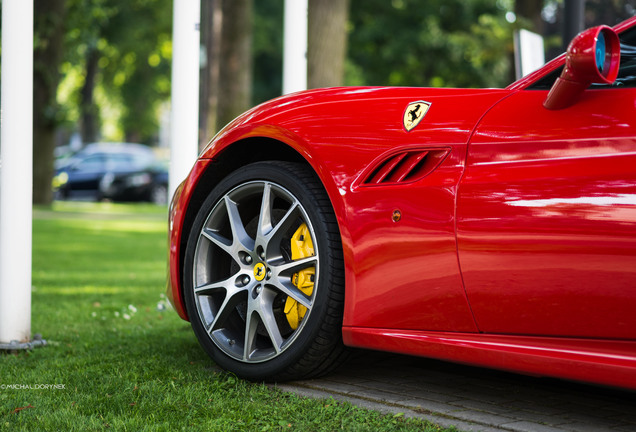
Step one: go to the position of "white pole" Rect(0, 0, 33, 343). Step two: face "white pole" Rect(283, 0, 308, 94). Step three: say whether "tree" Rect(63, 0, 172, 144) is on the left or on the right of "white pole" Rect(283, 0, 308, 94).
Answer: left

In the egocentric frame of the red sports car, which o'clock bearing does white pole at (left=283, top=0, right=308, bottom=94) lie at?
The white pole is roughly at 1 o'clock from the red sports car.

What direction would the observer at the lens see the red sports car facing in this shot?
facing away from the viewer and to the left of the viewer

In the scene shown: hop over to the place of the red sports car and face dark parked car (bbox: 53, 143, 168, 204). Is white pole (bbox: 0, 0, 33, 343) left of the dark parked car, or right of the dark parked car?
left

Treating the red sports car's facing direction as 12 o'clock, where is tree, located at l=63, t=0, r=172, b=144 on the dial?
The tree is roughly at 1 o'clock from the red sports car.
